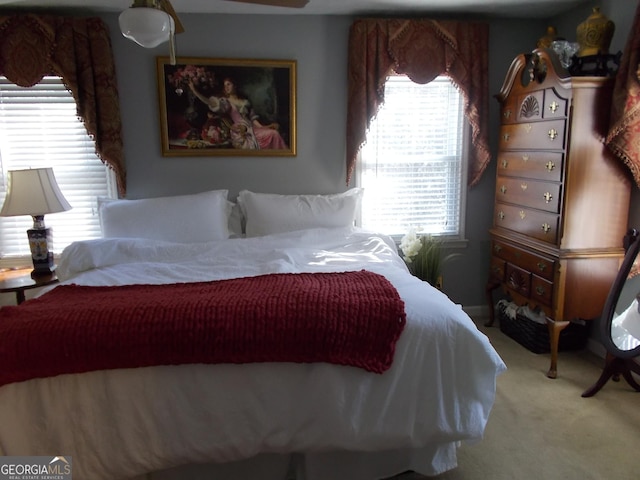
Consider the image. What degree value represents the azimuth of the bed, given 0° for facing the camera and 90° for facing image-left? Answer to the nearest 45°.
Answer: approximately 0°

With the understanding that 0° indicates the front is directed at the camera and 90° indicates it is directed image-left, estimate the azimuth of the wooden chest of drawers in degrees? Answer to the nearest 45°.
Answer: approximately 45°

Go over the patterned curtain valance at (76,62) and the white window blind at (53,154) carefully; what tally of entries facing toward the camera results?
2

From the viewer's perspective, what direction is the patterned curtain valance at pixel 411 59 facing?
toward the camera

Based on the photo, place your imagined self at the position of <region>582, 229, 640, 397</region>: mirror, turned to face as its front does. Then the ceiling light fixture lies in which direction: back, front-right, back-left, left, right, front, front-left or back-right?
front

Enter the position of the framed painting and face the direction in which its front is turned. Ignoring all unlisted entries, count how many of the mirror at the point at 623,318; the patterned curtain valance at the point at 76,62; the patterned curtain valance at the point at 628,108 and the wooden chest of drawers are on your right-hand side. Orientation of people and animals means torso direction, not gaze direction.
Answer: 1

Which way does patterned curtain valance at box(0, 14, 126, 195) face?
toward the camera

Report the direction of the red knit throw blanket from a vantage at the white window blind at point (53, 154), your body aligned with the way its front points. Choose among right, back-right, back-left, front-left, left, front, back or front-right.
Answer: front

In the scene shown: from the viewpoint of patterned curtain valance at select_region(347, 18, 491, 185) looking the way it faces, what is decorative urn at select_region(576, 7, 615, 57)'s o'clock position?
The decorative urn is roughly at 10 o'clock from the patterned curtain valance.

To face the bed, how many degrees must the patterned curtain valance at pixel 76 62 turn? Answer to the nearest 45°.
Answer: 0° — it already faces it

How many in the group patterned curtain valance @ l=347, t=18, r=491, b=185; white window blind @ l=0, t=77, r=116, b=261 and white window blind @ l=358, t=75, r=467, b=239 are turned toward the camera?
3

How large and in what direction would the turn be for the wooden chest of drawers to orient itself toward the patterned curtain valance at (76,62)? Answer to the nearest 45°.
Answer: approximately 45° to its right

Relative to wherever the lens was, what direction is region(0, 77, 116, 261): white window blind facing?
facing the viewer

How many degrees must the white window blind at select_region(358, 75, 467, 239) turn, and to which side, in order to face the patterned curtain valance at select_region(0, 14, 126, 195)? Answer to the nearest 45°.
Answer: approximately 90° to its right

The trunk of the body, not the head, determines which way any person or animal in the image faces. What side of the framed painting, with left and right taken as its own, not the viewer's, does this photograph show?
front
